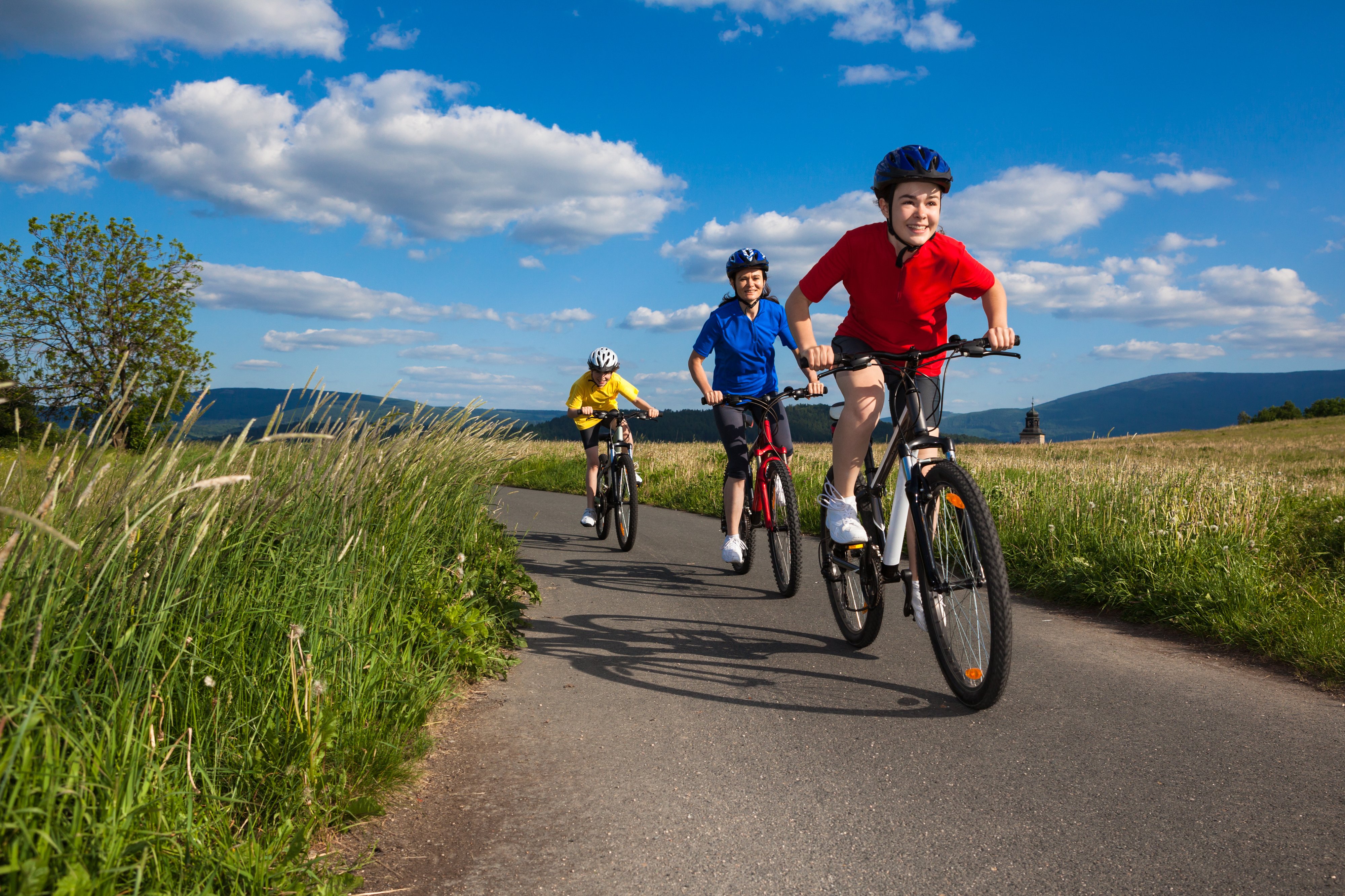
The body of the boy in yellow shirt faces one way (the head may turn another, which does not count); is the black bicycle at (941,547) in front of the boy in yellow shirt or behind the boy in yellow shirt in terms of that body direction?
in front

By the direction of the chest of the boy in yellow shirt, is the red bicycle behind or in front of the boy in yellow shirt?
in front

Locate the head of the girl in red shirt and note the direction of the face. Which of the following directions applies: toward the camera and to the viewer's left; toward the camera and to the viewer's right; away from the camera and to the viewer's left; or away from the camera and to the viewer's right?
toward the camera and to the viewer's right

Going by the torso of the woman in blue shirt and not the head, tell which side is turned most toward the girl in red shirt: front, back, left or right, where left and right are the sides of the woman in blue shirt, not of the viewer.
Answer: front

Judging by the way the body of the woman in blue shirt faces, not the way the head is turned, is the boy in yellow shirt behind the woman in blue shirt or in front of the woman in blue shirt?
behind

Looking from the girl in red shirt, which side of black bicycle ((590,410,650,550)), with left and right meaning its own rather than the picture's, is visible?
front

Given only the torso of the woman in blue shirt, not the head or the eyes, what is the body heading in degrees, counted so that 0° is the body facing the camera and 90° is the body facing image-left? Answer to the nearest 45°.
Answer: approximately 0°
